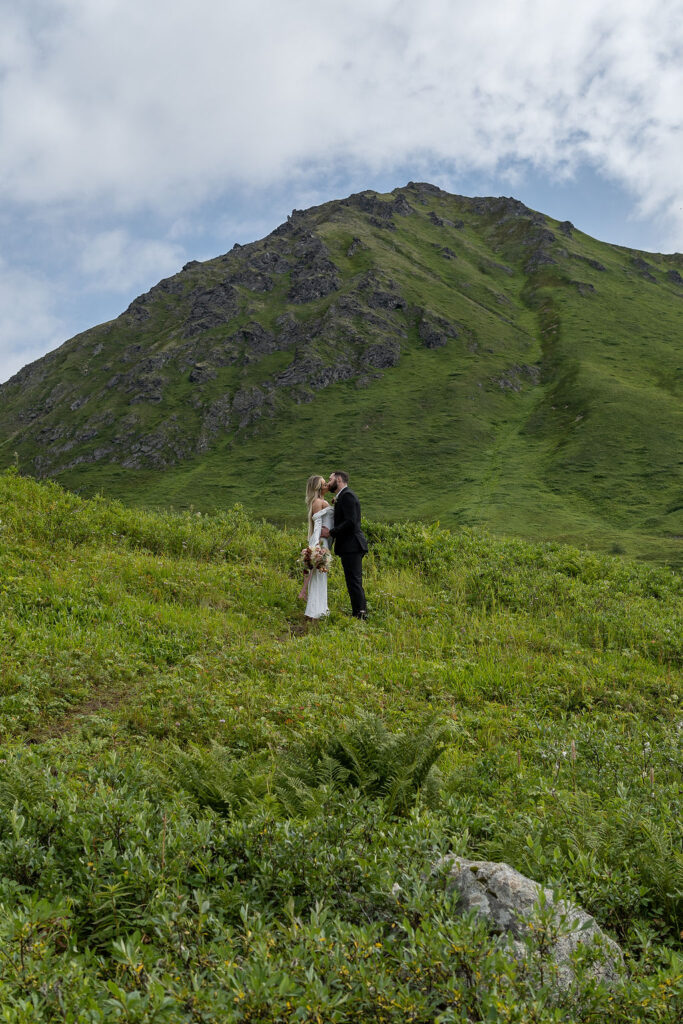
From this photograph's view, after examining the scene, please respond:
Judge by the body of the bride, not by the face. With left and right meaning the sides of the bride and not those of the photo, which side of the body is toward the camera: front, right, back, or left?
right

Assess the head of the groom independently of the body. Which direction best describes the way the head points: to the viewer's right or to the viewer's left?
to the viewer's left

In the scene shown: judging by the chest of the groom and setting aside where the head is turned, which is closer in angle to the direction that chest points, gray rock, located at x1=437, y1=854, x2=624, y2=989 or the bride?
the bride

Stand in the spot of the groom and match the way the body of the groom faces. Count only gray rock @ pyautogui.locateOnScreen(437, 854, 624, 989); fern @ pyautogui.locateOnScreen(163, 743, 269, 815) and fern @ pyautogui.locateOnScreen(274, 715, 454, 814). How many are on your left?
3

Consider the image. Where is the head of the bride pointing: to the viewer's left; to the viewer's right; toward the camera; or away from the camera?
to the viewer's right

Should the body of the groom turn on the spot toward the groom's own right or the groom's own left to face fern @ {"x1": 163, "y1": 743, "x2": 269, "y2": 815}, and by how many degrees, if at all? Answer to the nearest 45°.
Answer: approximately 90° to the groom's own left

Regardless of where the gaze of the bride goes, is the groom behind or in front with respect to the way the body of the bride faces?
in front

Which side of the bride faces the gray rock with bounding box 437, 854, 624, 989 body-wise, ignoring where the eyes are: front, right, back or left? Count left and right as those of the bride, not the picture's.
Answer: right

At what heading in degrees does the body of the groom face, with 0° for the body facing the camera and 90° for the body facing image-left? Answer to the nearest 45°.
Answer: approximately 90°

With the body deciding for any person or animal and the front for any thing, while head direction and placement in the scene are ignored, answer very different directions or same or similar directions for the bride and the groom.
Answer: very different directions
